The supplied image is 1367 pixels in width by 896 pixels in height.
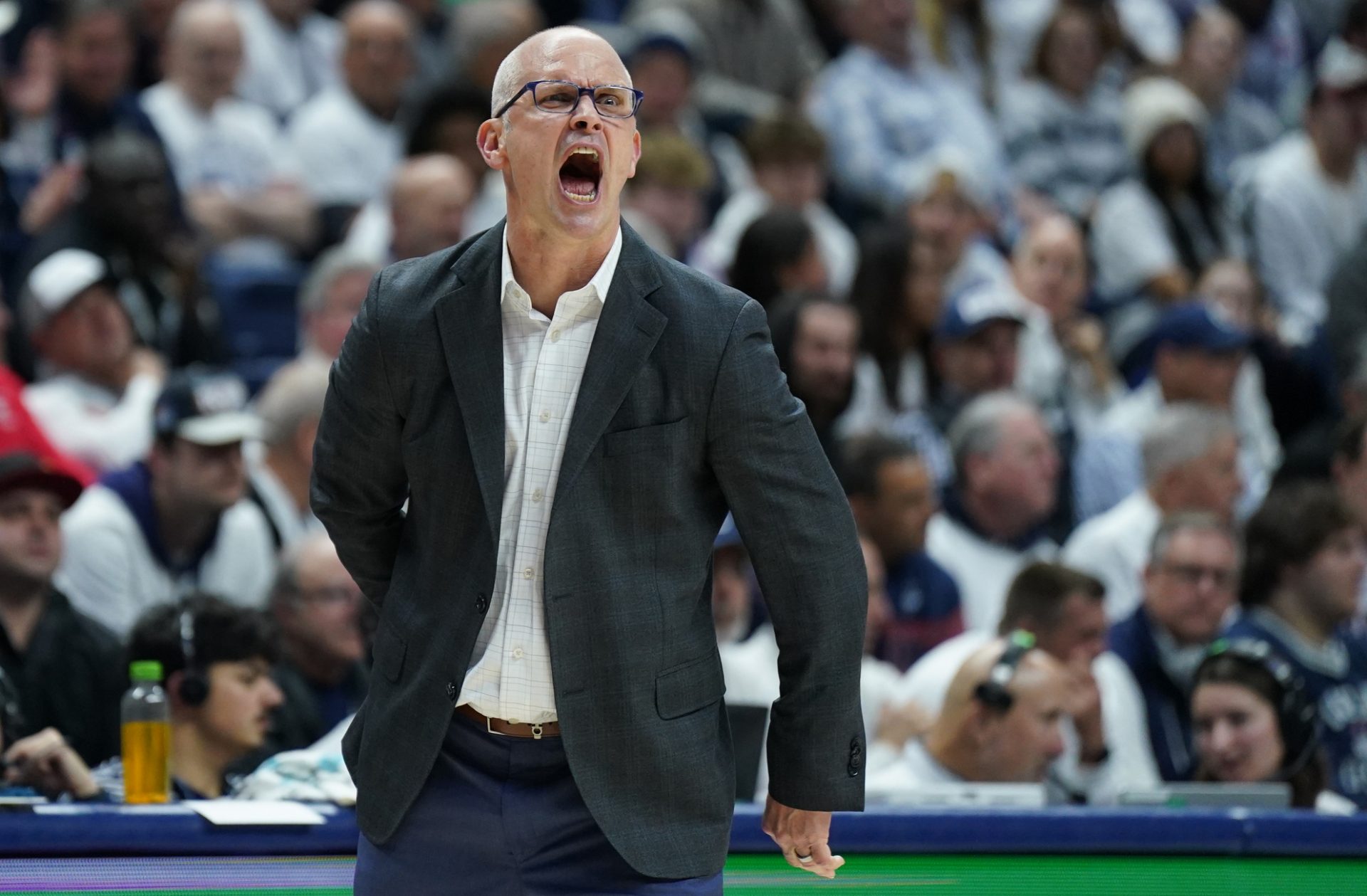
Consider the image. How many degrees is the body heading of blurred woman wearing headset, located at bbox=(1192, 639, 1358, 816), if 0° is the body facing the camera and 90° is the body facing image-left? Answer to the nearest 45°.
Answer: approximately 45°

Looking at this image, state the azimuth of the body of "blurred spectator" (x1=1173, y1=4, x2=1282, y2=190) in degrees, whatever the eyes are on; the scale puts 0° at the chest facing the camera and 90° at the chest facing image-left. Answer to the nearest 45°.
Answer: approximately 45°

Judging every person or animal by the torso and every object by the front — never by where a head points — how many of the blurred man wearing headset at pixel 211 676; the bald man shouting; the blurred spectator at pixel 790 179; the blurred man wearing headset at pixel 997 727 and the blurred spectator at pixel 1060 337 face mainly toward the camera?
3
